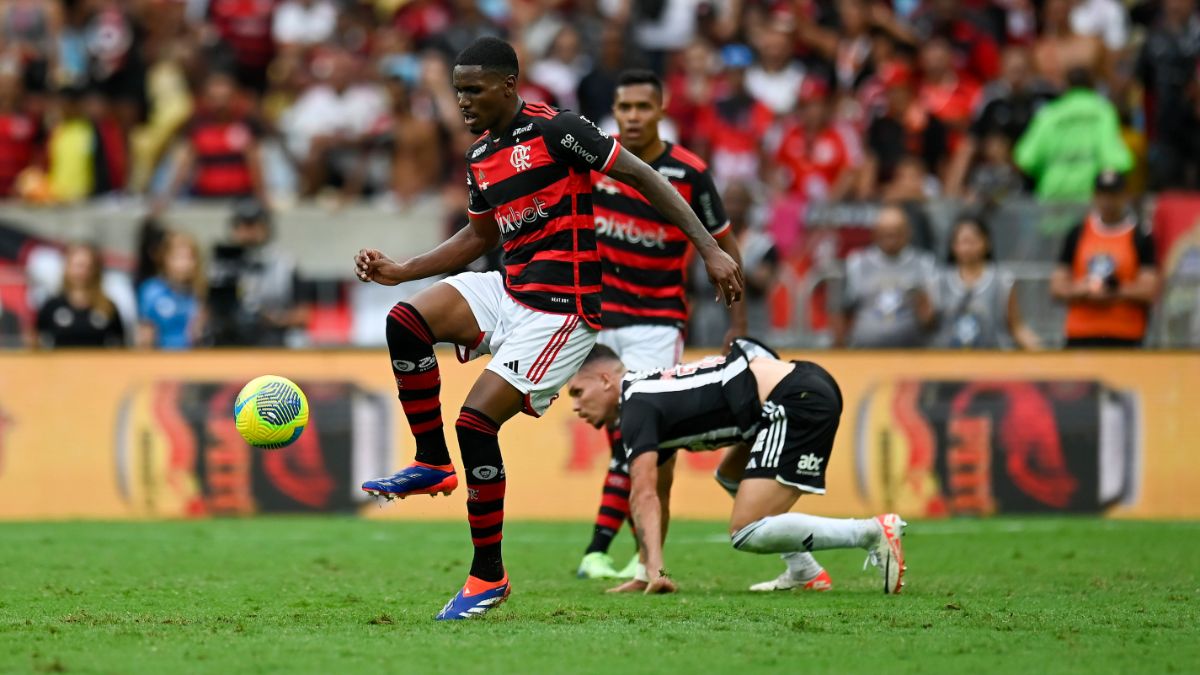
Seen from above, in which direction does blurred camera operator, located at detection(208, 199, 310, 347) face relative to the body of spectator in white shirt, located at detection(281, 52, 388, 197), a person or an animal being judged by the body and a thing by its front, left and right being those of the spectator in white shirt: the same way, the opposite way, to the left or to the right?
the same way

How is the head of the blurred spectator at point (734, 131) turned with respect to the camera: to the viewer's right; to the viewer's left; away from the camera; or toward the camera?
toward the camera

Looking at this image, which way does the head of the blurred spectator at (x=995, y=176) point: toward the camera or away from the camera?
toward the camera

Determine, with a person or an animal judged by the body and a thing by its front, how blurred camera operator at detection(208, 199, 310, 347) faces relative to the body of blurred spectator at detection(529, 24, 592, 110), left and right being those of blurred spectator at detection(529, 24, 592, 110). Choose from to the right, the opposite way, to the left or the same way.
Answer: the same way

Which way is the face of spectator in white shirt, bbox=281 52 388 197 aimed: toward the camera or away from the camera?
toward the camera

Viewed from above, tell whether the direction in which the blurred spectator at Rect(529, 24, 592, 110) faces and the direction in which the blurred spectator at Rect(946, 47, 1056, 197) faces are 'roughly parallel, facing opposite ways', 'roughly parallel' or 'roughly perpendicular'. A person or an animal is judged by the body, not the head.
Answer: roughly parallel

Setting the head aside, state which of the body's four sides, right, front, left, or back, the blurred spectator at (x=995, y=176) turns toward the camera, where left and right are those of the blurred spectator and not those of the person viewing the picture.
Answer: front

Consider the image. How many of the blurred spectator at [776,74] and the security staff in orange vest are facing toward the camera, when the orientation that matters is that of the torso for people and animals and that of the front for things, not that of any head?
2

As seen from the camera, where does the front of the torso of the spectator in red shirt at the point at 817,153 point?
toward the camera

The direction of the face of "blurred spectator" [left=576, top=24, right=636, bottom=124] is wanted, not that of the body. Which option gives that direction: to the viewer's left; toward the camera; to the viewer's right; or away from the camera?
toward the camera

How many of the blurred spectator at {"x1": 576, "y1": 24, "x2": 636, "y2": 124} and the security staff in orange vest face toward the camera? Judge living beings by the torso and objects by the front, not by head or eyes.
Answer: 2

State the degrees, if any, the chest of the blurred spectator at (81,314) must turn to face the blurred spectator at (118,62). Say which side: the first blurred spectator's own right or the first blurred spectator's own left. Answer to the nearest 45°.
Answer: approximately 180°

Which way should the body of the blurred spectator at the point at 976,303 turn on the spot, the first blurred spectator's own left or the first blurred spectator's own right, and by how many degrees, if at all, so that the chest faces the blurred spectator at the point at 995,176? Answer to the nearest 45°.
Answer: approximately 180°

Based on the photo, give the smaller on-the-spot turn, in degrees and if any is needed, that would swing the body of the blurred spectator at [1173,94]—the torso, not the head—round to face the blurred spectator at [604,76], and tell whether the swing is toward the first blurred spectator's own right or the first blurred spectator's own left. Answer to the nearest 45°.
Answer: approximately 90° to the first blurred spectator's own right

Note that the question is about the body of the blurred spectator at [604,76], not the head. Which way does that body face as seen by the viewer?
toward the camera

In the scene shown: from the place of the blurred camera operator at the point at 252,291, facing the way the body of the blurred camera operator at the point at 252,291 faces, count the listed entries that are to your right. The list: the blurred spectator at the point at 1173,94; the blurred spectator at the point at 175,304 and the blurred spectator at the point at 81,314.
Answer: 2

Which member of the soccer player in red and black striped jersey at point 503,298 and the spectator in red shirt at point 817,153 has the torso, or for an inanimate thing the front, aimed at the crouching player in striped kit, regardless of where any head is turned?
the spectator in red shirt

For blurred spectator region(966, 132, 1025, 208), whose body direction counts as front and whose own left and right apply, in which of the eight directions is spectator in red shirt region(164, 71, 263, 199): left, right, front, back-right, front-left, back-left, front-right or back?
right
